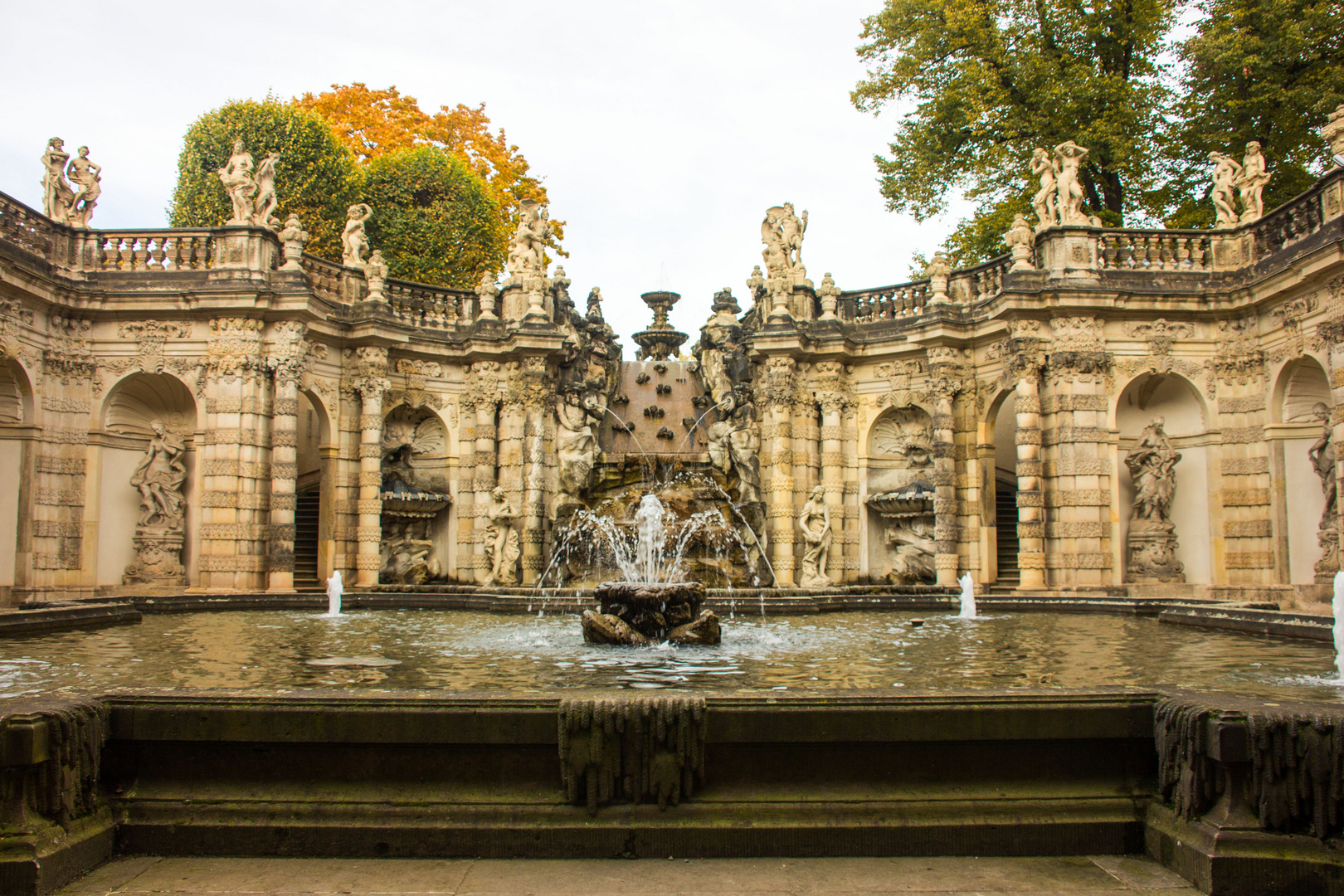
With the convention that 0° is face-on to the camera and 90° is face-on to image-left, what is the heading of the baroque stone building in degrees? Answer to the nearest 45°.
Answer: approximately 0°

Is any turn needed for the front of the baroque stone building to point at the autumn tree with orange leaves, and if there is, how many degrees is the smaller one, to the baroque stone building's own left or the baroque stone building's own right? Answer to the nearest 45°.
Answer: approximately 135° to the baroque stone building's own right

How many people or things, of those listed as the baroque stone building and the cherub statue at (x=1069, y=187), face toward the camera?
2

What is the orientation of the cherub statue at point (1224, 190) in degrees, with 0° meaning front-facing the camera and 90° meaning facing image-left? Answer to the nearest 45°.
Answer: approximately 45°

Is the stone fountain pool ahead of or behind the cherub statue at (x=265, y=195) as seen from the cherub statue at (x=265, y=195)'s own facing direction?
ahead

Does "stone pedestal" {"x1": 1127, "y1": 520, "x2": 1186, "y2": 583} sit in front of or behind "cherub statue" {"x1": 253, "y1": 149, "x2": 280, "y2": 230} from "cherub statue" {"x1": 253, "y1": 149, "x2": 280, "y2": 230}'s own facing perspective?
in front

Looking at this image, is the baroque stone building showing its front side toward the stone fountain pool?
yes

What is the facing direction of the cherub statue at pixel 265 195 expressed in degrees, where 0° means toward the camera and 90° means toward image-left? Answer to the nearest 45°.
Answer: approximately 315°

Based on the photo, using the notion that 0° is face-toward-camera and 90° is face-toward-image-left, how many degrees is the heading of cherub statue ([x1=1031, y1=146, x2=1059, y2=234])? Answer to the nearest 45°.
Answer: approximately 45°
